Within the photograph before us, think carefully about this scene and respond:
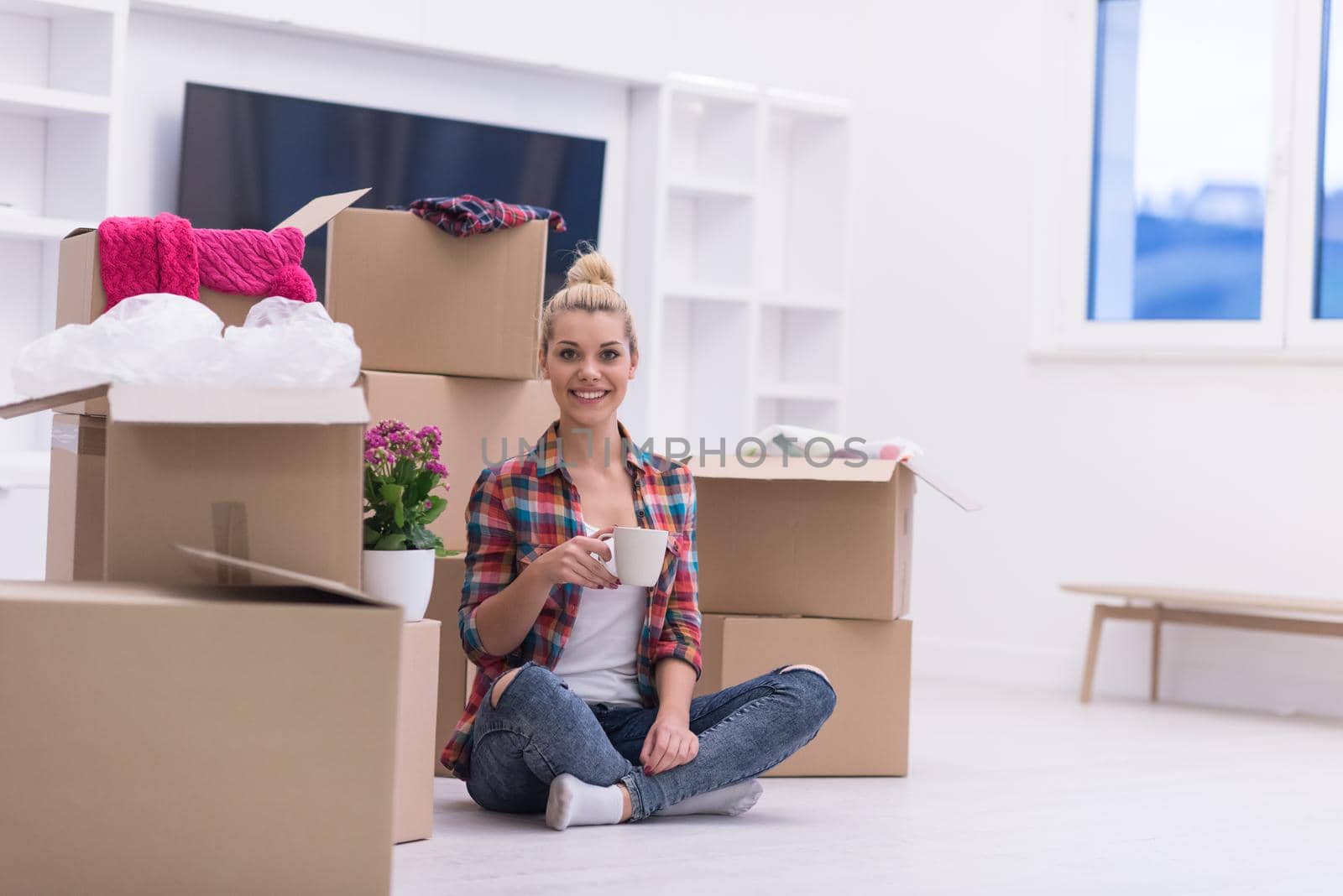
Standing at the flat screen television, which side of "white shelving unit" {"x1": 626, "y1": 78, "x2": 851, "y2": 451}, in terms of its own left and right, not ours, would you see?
right

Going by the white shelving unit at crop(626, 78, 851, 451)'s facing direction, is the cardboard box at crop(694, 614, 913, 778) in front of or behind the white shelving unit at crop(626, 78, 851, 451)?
in front

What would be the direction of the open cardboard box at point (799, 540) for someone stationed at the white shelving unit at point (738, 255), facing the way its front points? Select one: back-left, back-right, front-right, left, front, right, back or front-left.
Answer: front-right

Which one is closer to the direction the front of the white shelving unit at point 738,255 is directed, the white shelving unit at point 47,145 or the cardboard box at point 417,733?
the cardboard box

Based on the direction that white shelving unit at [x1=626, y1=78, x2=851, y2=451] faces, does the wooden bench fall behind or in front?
in front

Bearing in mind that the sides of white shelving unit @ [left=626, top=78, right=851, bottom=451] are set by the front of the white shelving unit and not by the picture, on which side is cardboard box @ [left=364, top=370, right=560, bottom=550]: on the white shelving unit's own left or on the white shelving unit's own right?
on the white shelving unit's own right

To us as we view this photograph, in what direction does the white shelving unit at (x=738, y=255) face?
facing the viewer and to the right of the viewer

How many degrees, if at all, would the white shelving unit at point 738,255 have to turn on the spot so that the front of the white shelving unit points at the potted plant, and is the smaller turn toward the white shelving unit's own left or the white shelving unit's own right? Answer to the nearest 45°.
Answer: approximately 45° to the white shelving unit's own right

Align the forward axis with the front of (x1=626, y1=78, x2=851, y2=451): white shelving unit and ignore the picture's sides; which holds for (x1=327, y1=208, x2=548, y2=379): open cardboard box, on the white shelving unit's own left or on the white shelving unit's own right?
on the white shelving unit's own right
